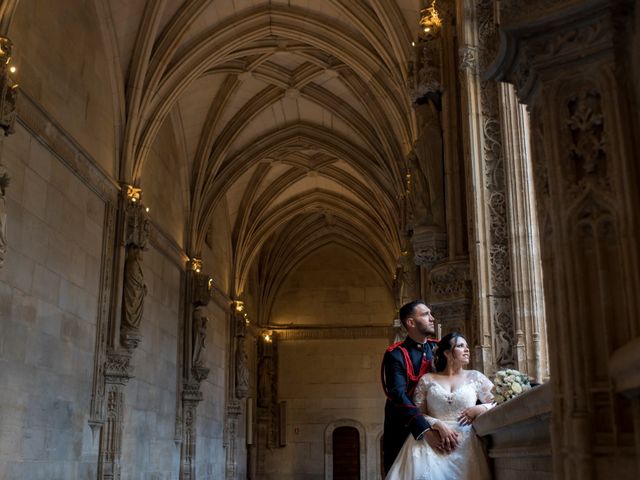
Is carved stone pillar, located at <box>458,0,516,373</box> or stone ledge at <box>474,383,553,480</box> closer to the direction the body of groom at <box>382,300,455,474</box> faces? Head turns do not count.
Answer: the stone ledge

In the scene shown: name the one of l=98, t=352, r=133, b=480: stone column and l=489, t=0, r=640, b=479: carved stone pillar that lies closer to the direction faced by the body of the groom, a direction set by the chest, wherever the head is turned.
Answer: the carved stone pillar

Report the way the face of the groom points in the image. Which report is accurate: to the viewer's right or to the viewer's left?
to the viewer's right

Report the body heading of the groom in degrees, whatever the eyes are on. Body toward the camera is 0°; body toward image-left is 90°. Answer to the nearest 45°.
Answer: approximately 315°

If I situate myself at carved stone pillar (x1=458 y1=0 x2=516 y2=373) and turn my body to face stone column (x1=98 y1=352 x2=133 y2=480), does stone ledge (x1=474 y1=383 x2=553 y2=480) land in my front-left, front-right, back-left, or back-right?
back-left

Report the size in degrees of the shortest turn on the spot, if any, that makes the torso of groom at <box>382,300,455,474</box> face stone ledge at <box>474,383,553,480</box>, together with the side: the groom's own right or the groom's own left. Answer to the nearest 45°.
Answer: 0° — they already face it
